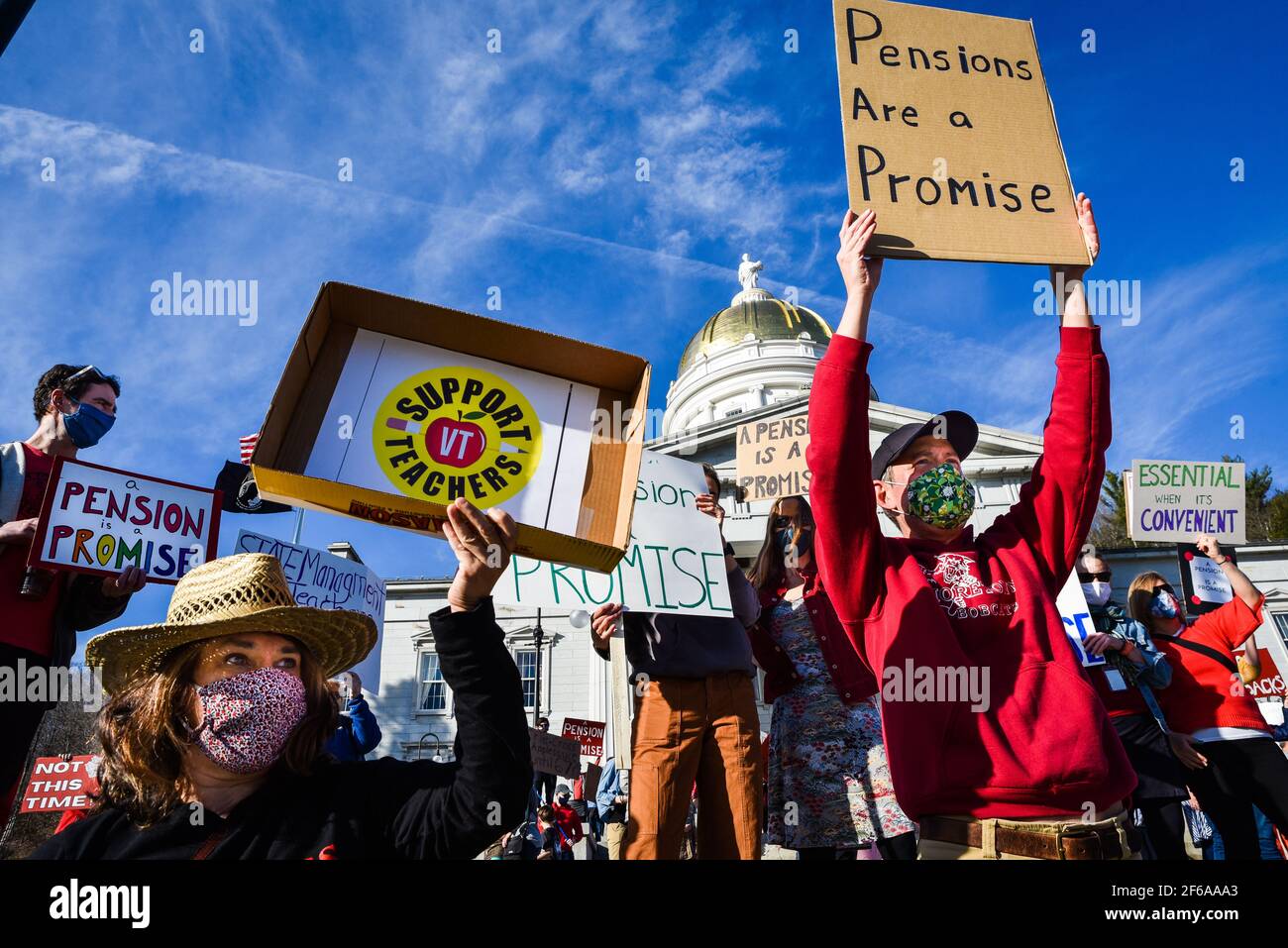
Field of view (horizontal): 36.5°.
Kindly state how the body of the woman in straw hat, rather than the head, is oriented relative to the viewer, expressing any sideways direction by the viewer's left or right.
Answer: facing the viewer and to the right of the viewer

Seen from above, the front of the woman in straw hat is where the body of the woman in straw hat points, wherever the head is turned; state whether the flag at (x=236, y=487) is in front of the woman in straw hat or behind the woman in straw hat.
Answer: behind

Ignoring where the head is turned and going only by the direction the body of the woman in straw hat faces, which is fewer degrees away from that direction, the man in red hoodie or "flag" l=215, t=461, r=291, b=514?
the man in red hoodie
